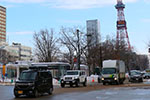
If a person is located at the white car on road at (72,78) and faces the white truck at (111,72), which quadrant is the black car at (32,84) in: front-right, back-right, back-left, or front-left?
back-right

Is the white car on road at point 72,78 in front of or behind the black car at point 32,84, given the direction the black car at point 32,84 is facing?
behind

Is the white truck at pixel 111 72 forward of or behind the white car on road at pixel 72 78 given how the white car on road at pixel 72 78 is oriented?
behind

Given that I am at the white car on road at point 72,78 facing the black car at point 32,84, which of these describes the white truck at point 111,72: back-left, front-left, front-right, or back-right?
back-left

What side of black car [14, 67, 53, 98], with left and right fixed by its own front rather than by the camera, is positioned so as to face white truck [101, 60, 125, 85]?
back

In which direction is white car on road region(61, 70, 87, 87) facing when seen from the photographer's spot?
facing the viewer and to the left of the viewer

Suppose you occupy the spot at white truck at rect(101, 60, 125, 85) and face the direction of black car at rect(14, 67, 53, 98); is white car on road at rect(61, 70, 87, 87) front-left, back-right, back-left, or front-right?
front-right

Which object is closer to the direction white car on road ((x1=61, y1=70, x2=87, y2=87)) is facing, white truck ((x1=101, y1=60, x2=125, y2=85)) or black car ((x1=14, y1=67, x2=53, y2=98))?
the black car

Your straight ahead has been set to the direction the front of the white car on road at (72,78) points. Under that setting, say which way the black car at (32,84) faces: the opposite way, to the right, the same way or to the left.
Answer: the same way

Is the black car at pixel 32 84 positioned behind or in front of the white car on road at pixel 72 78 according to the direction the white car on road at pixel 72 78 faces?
in front

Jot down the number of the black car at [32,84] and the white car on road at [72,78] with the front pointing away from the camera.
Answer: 0
